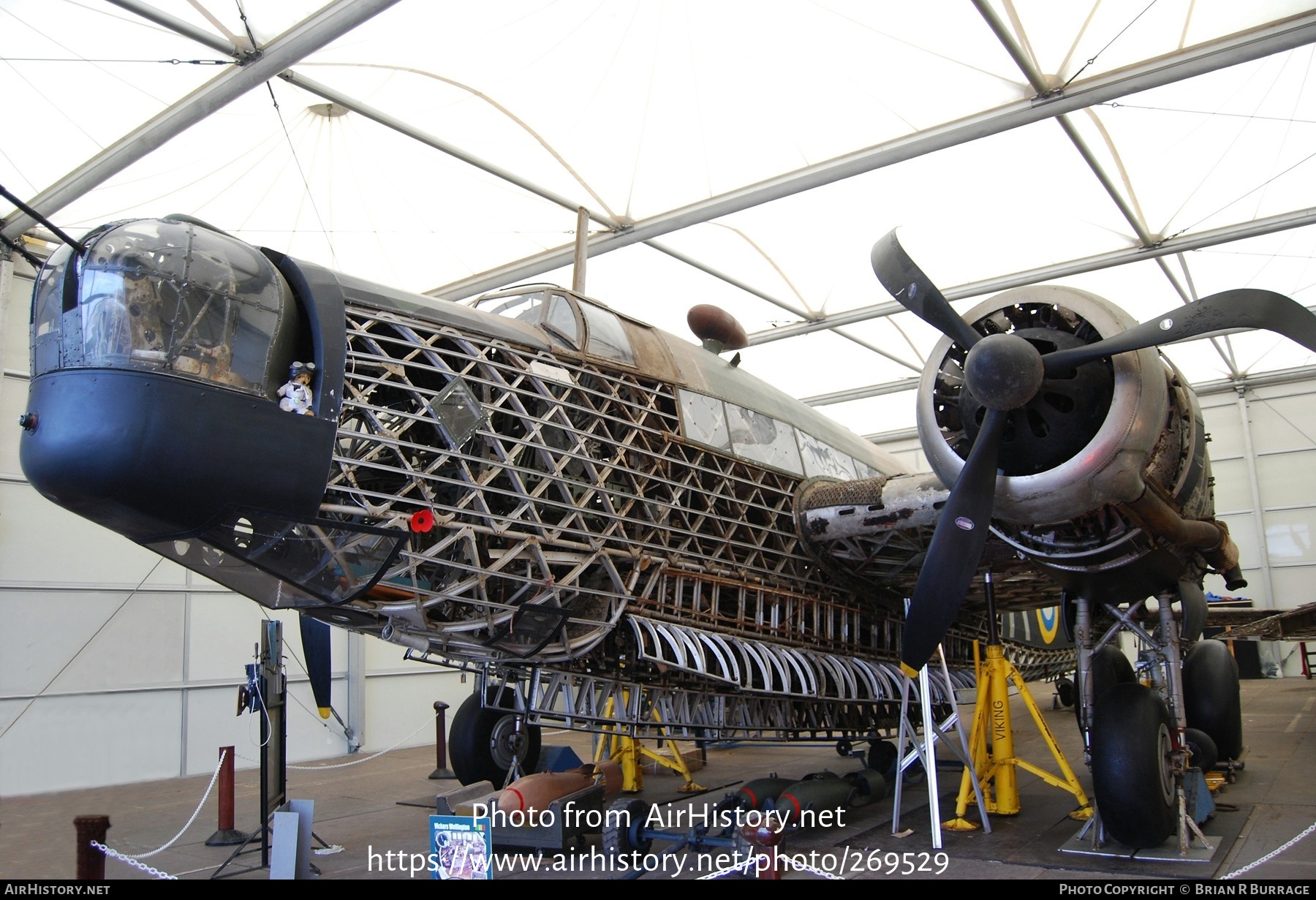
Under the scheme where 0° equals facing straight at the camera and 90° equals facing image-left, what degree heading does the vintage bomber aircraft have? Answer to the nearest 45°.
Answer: approximately 45°

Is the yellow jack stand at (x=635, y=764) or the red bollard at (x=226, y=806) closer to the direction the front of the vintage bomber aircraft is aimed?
the red bollard

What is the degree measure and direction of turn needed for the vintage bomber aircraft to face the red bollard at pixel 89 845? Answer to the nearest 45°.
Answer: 0° — it already faces it
